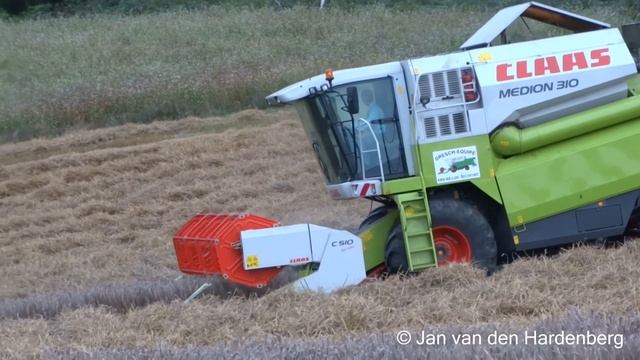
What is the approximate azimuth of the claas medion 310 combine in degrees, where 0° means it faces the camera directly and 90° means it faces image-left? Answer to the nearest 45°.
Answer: approximately 90°
